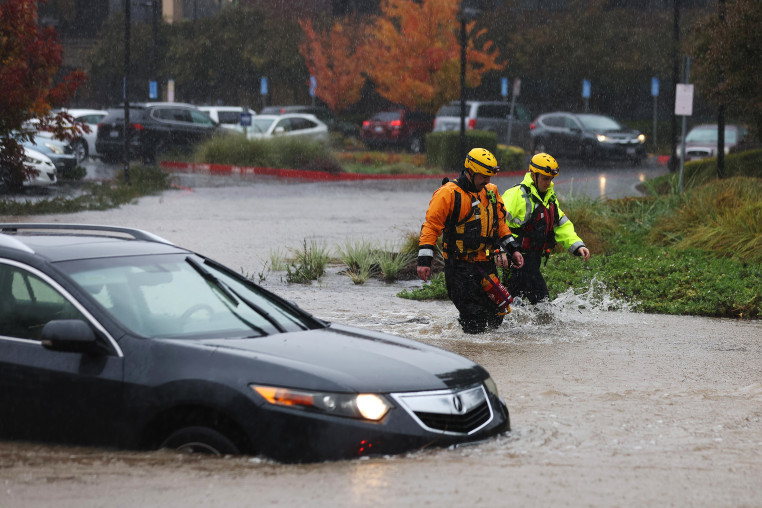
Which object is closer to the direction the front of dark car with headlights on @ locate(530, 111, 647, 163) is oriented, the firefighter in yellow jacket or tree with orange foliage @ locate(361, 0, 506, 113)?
the firefighter in yellow jacket

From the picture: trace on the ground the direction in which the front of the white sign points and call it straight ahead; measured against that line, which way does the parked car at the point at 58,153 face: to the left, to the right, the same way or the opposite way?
to the left

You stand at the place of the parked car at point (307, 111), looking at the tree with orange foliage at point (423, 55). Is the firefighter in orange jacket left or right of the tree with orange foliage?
right

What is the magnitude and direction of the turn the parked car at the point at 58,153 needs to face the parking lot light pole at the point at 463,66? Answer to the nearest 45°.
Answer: approximately 45° to its left

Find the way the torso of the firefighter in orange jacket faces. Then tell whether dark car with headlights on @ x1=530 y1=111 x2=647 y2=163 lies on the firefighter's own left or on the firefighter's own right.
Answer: on the firefighter's own left

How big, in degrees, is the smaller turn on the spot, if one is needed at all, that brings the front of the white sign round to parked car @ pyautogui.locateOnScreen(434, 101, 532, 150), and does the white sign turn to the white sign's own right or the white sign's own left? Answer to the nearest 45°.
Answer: approximately 180°

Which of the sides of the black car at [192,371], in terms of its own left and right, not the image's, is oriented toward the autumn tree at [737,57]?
left

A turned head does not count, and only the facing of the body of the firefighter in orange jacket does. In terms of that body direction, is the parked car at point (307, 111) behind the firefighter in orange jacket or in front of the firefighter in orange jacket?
behind
